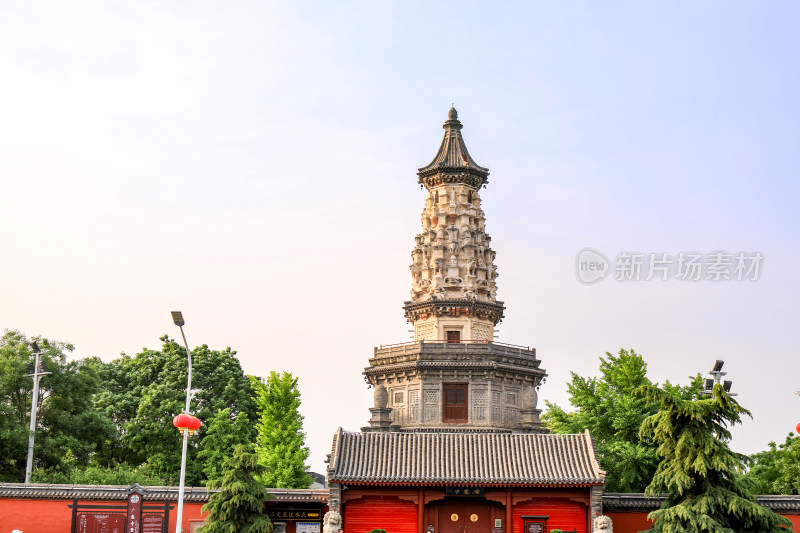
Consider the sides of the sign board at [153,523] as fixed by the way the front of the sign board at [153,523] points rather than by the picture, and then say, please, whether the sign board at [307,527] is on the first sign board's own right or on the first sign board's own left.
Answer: on the first sign board's own left

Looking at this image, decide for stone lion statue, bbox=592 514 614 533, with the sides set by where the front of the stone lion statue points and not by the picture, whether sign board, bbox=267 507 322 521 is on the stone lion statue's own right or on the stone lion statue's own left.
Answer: on the stone lion statue's own right

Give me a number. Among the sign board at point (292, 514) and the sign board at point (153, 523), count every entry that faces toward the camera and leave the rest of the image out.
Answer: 2

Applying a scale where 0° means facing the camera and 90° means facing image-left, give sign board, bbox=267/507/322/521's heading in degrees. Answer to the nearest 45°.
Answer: approximately 0°

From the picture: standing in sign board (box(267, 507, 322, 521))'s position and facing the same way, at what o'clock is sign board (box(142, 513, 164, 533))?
sign board (box(142, 513, 164, 533)) is roughly at 3 o'clock from sign board (box(267, 507, 322, 521)).

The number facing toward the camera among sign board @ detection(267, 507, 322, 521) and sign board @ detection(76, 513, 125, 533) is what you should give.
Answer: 2

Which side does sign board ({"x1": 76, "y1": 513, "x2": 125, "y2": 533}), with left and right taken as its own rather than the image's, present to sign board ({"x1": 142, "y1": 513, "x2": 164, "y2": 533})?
left
